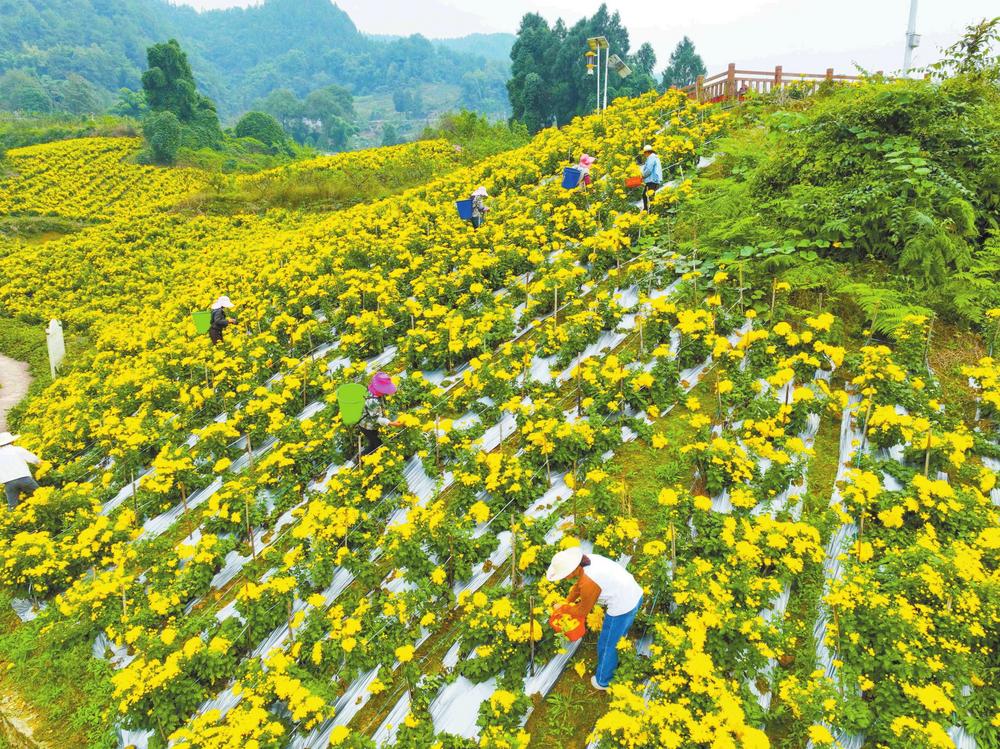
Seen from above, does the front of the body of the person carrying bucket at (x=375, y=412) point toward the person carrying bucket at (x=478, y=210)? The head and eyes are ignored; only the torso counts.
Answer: no

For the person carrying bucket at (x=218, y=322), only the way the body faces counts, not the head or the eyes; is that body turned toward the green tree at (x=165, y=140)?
no

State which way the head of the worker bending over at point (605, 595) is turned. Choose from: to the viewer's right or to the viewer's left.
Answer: to the viewer's left

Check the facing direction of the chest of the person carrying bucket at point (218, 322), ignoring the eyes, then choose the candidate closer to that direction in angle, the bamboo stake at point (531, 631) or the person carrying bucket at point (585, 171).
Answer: the person carrying bucket

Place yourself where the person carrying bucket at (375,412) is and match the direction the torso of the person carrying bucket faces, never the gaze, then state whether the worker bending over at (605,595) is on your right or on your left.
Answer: on your right

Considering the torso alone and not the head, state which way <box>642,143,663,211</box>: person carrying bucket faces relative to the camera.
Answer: to the viewer's left

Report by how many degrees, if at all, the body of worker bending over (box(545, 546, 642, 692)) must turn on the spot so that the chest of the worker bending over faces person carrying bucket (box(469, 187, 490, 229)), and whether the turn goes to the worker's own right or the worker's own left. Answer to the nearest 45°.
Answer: approximately 90° to the worker's own right

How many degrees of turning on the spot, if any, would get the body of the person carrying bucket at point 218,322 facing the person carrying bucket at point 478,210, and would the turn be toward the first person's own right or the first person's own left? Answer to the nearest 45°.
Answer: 0° — they already face them

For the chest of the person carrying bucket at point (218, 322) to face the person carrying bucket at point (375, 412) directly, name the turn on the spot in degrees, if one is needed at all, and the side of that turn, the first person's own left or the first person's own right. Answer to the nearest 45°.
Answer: approximately 90° to the first person's own right

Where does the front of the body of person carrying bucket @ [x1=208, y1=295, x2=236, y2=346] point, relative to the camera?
to the viewer's right

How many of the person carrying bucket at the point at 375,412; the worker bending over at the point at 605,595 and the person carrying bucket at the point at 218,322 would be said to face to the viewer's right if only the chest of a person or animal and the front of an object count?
2

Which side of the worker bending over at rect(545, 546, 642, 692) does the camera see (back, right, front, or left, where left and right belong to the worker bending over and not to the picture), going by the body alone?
left

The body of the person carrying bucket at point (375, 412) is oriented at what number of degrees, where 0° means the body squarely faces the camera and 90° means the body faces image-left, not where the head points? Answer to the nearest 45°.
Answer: approximately 270°

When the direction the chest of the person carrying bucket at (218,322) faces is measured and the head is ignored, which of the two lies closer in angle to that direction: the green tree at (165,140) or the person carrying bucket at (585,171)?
the person carrying bucket
